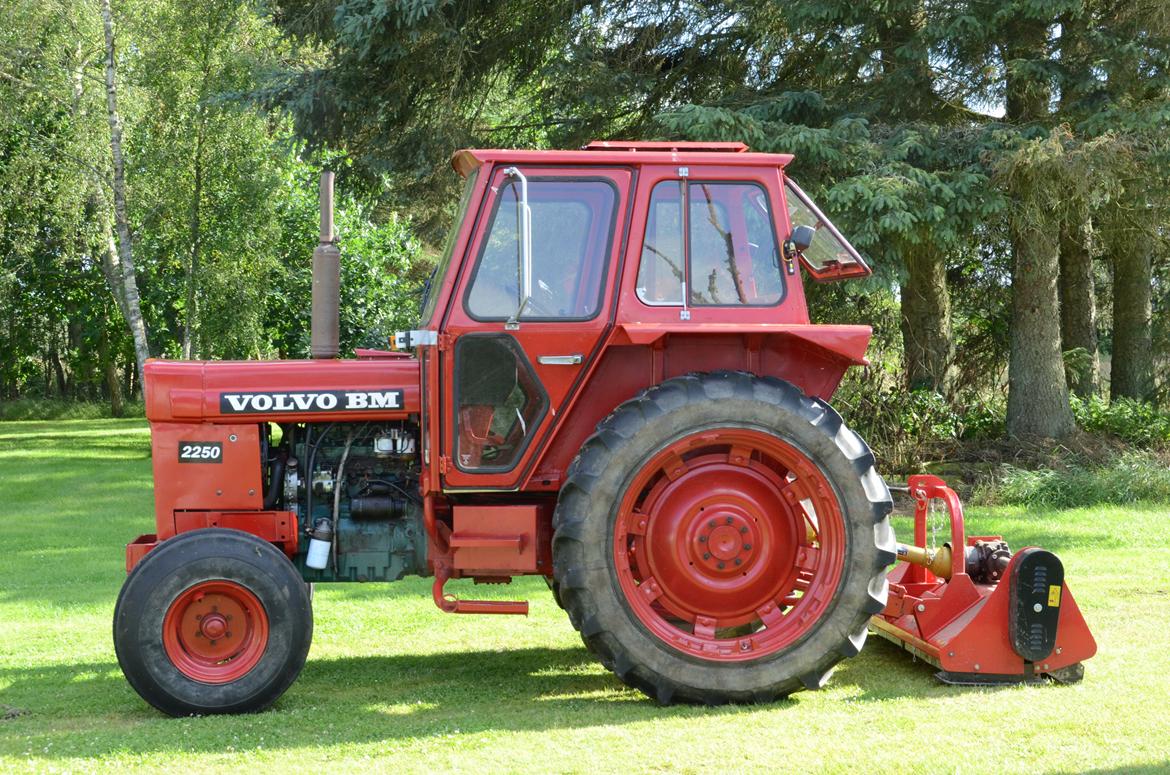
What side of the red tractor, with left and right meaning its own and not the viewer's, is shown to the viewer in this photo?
left

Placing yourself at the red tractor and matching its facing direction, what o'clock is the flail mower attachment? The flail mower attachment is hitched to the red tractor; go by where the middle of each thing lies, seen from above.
The flail mower attachment is roughly at 6 o'clock from the red tractor.
